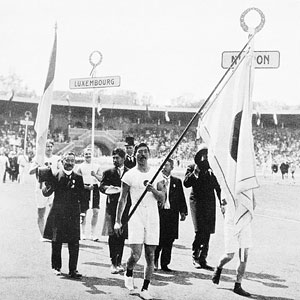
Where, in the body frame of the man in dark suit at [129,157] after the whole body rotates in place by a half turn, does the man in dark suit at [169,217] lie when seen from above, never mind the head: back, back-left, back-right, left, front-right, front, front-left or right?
back-right

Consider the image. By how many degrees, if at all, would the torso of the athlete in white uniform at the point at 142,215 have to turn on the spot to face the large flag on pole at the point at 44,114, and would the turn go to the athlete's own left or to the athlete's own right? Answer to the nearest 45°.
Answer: approximately 135° to the athlete's own right

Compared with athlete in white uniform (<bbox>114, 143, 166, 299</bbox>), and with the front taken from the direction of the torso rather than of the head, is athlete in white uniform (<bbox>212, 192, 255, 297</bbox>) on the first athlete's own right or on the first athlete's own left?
on the first athlete's own left

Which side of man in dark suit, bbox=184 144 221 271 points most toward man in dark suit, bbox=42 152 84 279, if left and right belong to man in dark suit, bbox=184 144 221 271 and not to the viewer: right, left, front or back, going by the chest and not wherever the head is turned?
right

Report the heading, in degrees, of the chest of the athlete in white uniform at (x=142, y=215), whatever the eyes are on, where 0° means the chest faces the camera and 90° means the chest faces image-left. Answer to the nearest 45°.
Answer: approximately 0°

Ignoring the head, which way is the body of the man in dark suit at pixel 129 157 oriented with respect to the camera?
toward the camera

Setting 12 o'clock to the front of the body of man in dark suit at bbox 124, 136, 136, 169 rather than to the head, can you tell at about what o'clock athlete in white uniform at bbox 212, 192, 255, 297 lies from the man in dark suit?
The athlete in white uniform is roughly at 11 o'clock from the man in dark suit.

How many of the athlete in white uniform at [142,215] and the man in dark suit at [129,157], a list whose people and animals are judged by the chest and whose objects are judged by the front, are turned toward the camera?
2

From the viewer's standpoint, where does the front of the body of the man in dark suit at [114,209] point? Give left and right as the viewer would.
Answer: facing the viewer and to the right of the viewer

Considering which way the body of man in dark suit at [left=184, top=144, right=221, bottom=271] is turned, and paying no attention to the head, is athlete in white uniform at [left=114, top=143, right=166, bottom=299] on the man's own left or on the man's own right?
on the man's own right

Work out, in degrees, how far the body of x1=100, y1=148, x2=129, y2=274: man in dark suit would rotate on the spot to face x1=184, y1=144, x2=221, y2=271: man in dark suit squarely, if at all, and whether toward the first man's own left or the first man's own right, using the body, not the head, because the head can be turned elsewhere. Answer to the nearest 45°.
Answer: approximately 45° to the first man's own left

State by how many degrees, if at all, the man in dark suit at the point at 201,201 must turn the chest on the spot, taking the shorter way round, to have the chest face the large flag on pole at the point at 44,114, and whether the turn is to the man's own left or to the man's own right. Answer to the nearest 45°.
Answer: approximately 90° to the man's own right
